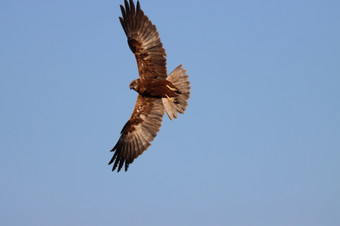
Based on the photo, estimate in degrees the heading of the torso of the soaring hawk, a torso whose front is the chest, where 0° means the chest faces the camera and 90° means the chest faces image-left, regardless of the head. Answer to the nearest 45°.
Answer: approximately 90°
